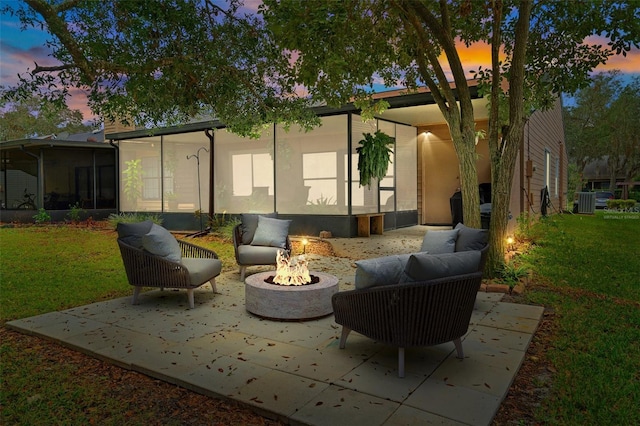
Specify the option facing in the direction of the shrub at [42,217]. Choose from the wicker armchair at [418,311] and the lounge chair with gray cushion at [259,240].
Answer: the wicker armchair

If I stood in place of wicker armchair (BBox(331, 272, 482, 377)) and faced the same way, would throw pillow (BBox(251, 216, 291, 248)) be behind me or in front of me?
in front

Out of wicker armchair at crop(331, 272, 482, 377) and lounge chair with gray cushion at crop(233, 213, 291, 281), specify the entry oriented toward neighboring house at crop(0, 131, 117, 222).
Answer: the wicker armchair

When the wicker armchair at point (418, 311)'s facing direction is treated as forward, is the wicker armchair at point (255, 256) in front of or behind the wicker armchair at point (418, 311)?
in front

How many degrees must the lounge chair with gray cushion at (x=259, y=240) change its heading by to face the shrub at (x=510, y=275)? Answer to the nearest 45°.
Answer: approximately 90° to its left

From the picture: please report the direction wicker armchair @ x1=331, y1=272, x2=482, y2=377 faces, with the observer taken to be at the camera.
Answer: facing away from the viewer and to the left of the viewer

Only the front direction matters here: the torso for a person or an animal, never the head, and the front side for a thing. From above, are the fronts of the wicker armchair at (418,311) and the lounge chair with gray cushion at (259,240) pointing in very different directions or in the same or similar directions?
very different directions

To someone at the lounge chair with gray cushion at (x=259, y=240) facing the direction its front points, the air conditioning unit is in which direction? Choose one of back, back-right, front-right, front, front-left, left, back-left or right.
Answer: back-left

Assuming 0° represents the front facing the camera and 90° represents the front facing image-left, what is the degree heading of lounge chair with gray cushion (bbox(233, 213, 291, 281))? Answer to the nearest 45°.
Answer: approximately 0°

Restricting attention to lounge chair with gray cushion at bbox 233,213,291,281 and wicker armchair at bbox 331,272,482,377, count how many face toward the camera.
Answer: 1

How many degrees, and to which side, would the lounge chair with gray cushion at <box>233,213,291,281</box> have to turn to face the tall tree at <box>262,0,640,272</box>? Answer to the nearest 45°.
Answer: approximately 90° to its left

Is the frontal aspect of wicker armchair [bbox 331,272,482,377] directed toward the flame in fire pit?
yes

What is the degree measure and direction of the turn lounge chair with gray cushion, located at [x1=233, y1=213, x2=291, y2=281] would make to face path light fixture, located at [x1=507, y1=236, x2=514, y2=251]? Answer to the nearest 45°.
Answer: approximately 90° to its left

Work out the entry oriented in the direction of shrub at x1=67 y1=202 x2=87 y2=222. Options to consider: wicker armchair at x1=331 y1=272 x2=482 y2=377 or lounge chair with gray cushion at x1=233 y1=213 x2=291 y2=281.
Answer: the wicker armchair

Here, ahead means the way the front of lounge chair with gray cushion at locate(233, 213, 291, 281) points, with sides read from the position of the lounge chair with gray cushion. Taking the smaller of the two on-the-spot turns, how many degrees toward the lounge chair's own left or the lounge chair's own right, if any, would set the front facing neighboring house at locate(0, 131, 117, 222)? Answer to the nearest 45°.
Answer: approximately 135° to the lounge chair's own right
